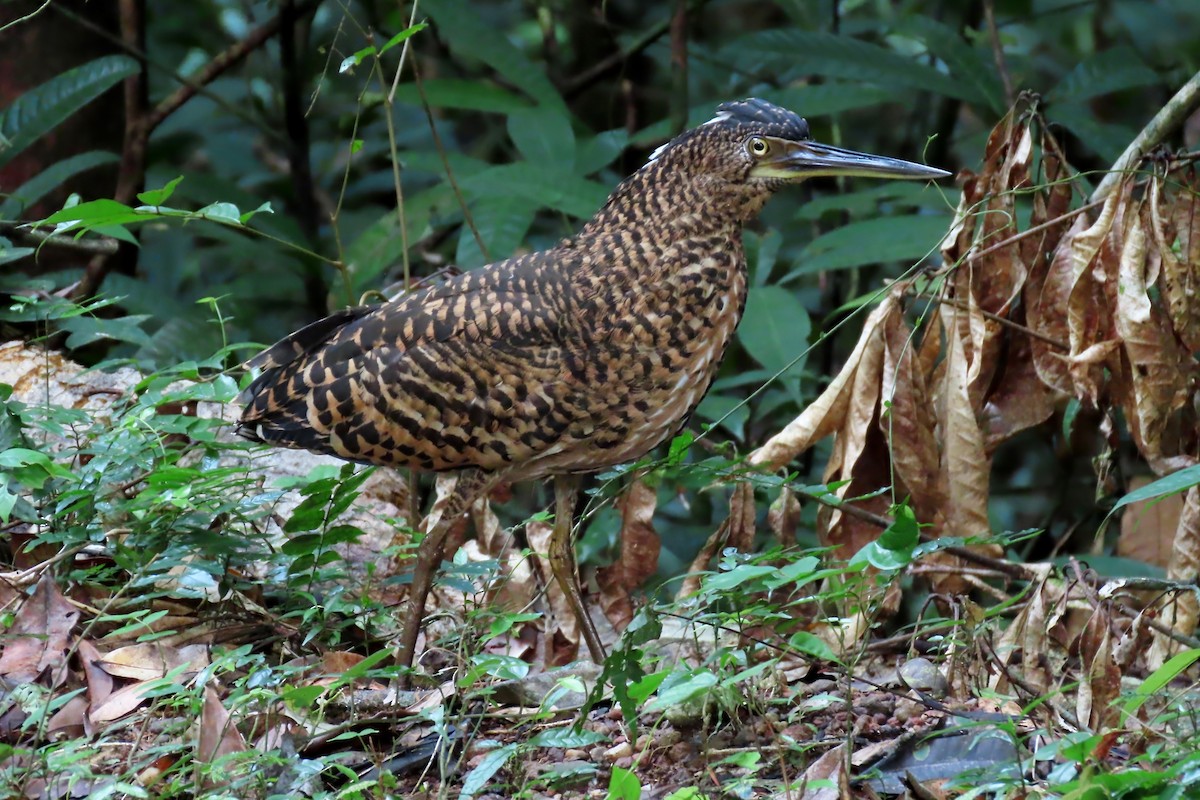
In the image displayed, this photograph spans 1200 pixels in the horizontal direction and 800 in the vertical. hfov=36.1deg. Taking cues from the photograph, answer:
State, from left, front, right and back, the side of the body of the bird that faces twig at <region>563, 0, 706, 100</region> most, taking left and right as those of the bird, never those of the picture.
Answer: left

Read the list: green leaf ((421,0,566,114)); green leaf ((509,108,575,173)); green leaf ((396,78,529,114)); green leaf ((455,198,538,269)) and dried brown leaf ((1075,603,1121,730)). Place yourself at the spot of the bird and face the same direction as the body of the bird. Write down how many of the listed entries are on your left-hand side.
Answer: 4

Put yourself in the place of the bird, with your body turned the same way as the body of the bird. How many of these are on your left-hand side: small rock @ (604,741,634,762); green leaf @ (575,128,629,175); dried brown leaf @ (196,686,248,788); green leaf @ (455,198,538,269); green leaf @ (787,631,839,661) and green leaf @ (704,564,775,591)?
2

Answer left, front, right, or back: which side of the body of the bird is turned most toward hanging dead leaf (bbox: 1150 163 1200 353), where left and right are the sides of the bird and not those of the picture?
front

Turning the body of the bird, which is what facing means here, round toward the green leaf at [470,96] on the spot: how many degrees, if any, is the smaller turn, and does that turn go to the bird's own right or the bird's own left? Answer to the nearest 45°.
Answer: approximately 90° to the bird's own left

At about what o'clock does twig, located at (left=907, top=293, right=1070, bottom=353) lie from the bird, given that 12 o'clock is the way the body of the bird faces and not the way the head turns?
The twig is roughly at 12 o'clock from the bird.

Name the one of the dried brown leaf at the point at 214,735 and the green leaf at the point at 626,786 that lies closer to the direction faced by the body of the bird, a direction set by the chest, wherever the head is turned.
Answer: the green leaf

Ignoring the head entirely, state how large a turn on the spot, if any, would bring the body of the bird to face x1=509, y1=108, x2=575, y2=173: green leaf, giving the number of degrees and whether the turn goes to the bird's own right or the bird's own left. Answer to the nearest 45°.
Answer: approximately 90° to the bird's own left

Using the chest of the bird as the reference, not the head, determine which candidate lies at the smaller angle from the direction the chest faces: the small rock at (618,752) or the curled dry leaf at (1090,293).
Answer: the curled dry leaf

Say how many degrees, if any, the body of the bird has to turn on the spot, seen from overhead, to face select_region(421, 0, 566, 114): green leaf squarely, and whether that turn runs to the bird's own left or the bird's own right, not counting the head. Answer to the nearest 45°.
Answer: approximately 90° to the bird's own left

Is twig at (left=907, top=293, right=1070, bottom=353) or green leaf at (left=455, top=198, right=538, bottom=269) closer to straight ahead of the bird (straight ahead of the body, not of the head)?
the twig

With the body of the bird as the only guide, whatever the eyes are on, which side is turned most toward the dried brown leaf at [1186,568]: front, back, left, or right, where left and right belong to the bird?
front

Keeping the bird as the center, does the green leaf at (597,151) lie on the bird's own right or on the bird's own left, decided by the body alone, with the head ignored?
on the bird's own left

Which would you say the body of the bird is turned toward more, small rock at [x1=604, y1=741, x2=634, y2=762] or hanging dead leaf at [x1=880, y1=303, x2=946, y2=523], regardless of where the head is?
the hanging dead leaf

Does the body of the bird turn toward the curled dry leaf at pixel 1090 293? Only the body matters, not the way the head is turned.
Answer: yes

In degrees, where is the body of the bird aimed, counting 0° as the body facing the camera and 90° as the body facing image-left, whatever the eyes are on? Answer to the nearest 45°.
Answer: approximately 270°
